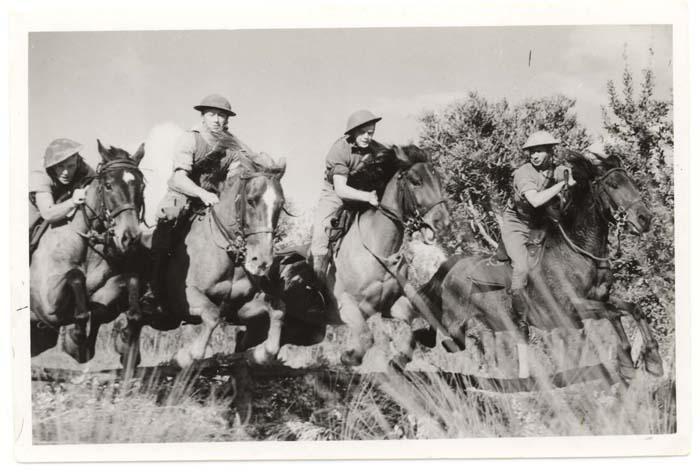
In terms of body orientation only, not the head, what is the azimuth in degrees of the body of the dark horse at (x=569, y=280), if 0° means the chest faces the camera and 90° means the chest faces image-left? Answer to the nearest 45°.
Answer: approximately 270°
